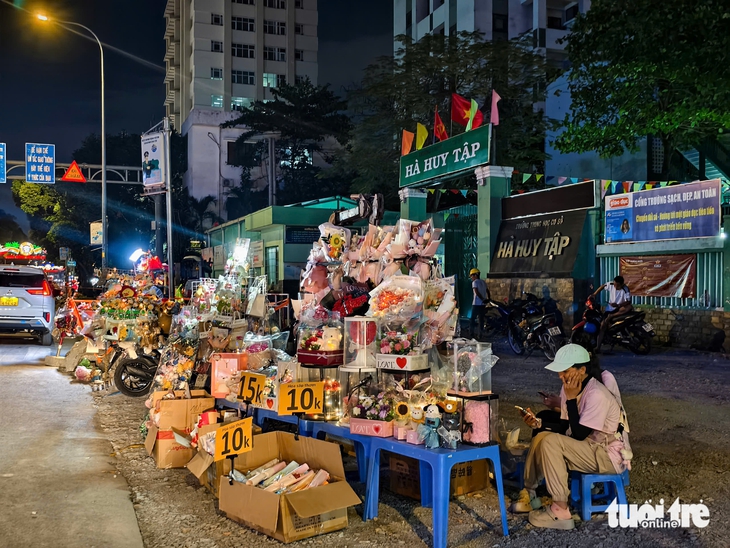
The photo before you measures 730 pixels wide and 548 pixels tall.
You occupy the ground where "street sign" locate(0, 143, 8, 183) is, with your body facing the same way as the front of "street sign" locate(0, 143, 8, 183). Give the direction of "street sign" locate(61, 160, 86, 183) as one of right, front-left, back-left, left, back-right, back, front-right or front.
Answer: front-left

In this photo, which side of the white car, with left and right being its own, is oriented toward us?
back

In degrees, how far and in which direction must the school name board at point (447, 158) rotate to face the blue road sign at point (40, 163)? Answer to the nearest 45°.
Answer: approximately 90° to its right

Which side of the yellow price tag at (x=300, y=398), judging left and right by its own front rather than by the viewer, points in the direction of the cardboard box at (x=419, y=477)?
left

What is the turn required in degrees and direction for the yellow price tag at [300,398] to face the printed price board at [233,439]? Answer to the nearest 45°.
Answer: approximately 45° to its right

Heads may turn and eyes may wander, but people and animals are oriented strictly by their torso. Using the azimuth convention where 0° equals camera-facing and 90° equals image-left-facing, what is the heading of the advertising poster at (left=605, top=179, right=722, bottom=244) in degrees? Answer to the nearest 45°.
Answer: approximately 45°

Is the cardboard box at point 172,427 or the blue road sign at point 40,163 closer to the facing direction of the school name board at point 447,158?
the cardboard box

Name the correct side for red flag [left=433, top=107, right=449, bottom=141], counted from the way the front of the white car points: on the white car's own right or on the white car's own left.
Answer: on the white car's own right

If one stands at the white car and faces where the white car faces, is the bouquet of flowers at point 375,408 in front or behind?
behind

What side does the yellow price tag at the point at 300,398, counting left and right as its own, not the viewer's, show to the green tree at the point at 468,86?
back
